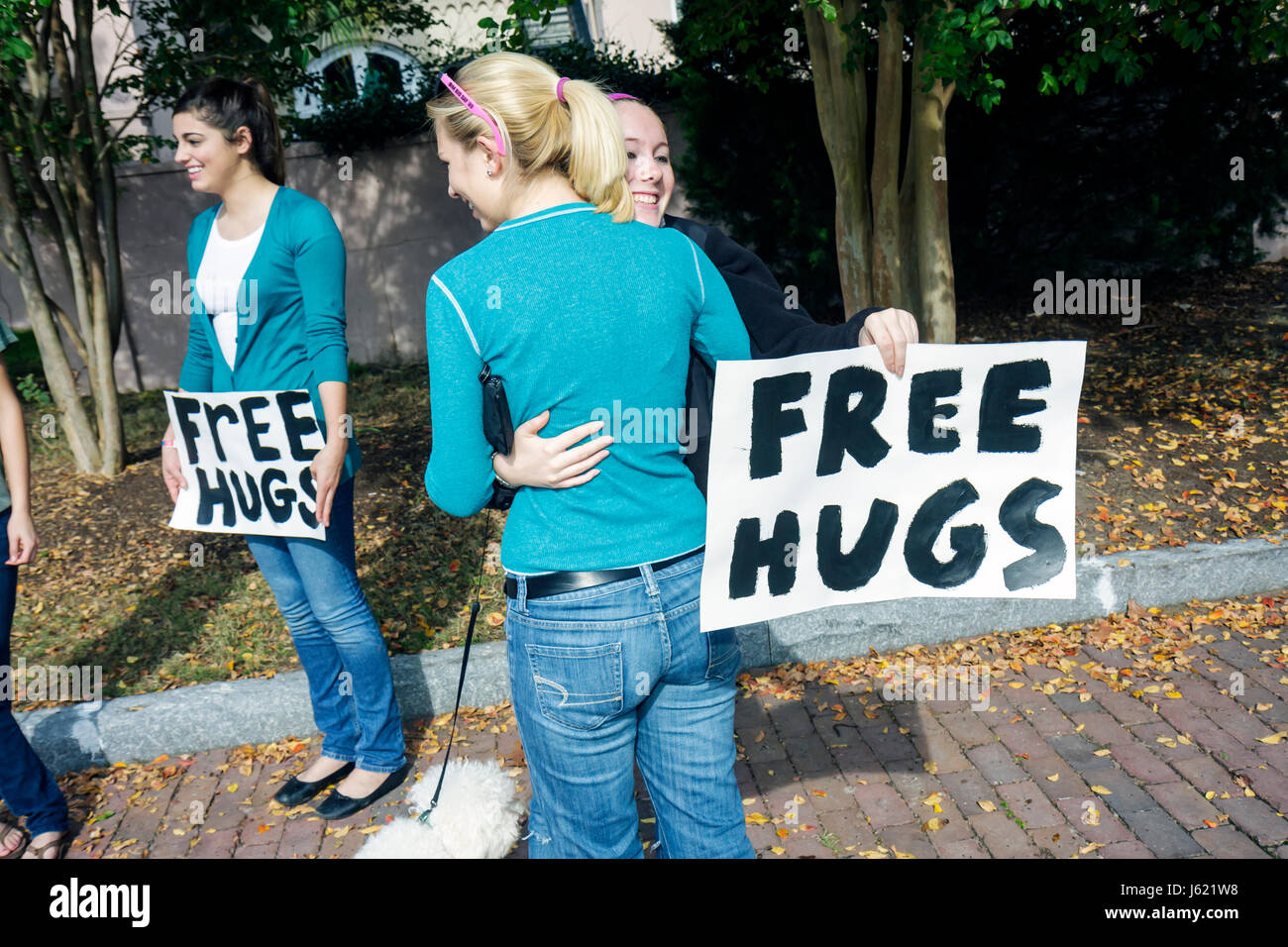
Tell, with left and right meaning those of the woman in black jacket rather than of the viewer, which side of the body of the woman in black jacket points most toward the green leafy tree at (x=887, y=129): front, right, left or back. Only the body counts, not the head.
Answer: back

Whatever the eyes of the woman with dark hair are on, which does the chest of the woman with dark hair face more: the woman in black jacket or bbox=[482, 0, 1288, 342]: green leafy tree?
the woman in black jacket

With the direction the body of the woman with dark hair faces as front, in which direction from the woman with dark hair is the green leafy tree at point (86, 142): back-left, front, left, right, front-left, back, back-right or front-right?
back-right

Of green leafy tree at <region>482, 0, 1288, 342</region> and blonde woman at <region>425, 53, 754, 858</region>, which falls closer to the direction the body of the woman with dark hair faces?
the blonde woman

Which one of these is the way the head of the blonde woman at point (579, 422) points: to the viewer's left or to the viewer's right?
to the viewer's left
